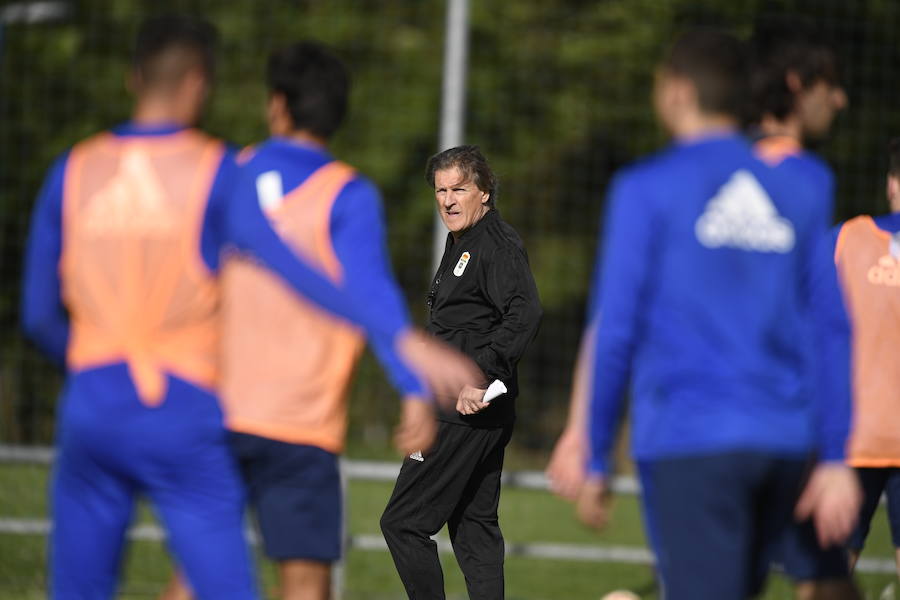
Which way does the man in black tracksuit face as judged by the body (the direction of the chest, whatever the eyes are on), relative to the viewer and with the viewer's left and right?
facing the viewer and to the left of the viewer

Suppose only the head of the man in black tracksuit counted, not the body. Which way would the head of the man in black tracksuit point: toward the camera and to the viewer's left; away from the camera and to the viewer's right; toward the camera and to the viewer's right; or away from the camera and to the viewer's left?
toward the camera and to the viewer's left
